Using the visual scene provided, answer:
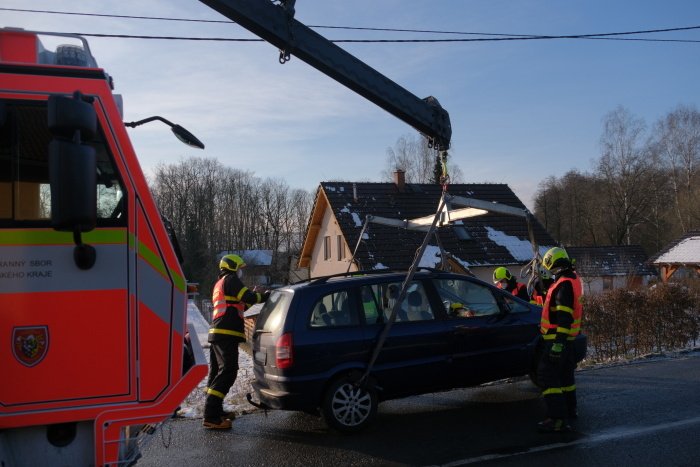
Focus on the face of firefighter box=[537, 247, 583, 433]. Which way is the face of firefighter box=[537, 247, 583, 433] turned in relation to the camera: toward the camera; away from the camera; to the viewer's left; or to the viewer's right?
to the viewer's left

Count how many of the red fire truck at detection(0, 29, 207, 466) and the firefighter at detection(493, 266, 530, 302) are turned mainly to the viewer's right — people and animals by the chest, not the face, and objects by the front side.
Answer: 1

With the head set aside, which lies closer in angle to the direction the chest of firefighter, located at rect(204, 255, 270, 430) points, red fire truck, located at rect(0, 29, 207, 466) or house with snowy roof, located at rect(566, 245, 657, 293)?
the house with snowy roof

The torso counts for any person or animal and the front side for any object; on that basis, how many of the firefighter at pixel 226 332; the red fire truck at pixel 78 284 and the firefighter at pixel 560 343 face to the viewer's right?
2

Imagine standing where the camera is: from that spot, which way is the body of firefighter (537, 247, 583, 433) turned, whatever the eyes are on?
to the viewer's left

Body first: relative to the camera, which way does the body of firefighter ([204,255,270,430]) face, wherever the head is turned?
to the viewer's right

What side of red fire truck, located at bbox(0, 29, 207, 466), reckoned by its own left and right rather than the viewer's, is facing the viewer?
right

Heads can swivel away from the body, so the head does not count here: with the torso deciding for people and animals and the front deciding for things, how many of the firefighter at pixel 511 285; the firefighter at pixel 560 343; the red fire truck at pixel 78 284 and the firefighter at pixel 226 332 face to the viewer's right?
2

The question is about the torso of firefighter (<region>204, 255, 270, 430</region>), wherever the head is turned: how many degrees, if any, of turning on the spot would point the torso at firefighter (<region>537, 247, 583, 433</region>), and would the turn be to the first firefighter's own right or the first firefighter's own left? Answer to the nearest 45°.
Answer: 0° — they already face them
